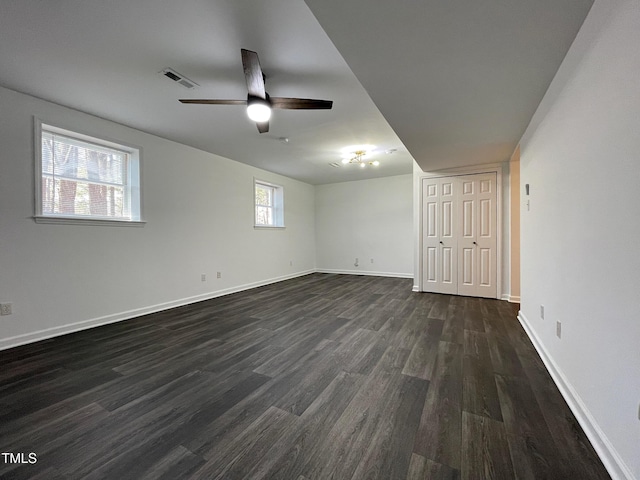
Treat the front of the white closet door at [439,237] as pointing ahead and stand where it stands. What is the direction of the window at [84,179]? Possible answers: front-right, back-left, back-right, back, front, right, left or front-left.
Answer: front-right

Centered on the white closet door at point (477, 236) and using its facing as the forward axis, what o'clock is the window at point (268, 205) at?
The window is roughly at 3 o'clock from the white closet door.

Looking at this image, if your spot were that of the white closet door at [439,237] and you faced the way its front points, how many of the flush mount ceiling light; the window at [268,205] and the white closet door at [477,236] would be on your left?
1

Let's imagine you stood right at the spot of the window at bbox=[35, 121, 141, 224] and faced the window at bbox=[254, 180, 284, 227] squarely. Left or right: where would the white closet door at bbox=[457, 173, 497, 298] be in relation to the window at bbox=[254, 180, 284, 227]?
right

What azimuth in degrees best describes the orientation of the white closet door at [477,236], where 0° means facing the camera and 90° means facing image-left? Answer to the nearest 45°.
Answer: approximately 0°

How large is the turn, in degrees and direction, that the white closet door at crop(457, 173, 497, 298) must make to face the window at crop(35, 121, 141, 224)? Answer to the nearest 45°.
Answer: approximately 45° to its right

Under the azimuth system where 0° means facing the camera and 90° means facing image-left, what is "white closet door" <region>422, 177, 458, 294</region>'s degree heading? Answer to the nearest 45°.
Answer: approximately 0°

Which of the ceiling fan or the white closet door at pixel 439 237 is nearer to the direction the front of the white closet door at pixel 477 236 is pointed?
the ceiling fan

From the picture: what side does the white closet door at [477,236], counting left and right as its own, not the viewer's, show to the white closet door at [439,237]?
right

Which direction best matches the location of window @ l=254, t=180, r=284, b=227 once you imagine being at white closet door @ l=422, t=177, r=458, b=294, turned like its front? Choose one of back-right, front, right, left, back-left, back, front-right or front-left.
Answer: right

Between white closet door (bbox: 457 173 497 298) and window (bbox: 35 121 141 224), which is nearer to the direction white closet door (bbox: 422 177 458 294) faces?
the window

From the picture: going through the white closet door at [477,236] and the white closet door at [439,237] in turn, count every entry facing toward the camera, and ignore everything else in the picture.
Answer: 2

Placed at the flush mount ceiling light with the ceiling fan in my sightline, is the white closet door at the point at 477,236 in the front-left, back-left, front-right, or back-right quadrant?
back-left

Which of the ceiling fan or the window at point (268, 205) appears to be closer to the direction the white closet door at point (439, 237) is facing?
the ceiling fan
